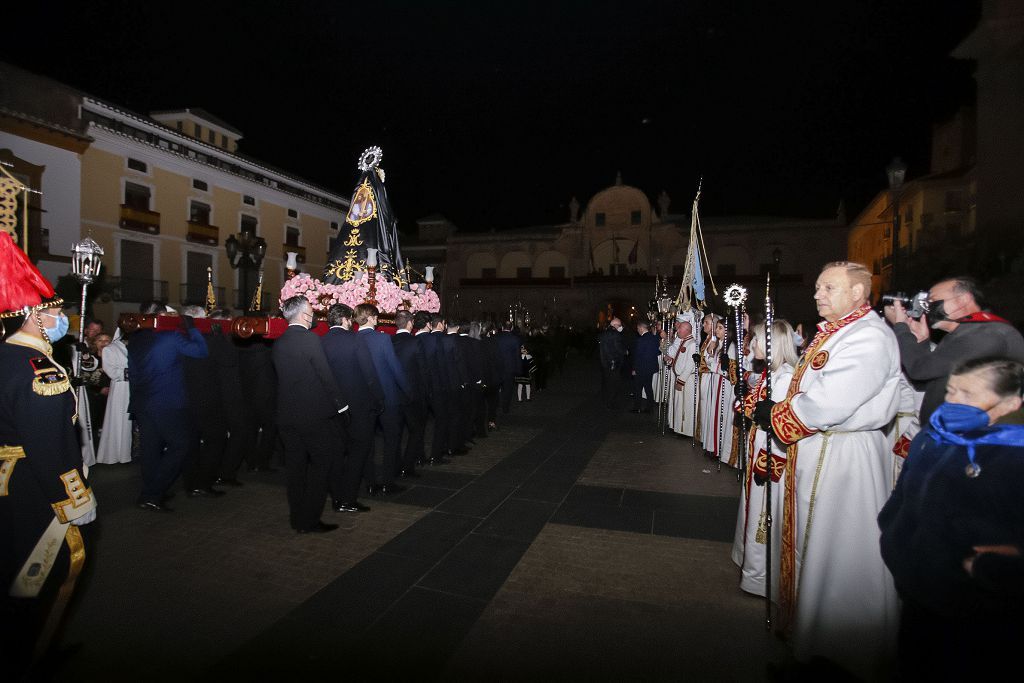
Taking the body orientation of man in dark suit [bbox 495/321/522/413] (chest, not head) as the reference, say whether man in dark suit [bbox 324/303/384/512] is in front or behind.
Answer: behind

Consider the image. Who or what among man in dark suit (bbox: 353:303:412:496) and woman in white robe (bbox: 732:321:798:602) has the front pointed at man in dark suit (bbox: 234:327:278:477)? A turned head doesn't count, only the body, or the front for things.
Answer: the woman in white robe

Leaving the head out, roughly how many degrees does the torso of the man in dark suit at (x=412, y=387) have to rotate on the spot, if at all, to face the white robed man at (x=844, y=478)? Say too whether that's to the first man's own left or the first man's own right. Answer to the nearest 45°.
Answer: approximately 90° to the first man's own right

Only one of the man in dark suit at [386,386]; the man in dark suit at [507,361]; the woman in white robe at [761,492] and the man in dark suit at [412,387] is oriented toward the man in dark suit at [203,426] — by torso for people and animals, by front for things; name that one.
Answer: the woman in white robe

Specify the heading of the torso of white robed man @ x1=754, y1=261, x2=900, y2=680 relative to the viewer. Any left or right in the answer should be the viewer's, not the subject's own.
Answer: facing to the left of the viewer

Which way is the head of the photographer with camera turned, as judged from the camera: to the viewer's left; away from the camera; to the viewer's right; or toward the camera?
to the viewer's left

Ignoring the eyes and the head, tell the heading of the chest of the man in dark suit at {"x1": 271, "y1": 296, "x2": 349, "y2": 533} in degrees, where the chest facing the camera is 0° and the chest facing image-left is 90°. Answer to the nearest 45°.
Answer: approximately 225°

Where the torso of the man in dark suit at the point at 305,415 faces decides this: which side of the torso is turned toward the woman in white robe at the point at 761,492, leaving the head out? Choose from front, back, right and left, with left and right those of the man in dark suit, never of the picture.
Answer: right

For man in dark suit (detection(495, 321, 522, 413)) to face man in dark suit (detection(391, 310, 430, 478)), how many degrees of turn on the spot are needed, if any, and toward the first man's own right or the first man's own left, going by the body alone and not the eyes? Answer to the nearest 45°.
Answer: approximately 180°

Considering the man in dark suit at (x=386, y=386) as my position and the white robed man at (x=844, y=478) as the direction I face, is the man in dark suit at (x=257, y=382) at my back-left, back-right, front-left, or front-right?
back-right

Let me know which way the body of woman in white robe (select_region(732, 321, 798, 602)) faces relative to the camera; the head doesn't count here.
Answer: to the viewer's left

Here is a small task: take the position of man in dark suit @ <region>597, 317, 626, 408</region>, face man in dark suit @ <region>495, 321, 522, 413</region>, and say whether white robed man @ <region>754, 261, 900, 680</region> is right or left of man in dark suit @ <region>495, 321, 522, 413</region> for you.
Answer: left

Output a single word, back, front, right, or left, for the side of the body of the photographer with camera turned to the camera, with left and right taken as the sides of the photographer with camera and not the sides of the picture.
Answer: left

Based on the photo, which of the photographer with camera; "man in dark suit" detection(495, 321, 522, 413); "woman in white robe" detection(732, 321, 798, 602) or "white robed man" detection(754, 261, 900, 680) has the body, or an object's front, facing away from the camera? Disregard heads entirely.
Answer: the man in dark suit
